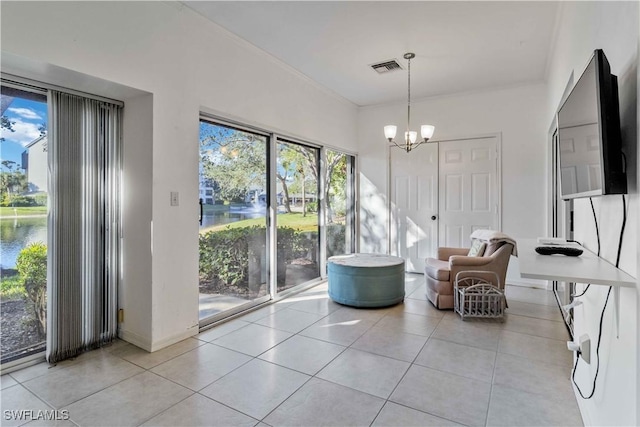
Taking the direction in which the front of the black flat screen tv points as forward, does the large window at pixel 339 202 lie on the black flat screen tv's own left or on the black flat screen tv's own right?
on the black flat screen tv's own right

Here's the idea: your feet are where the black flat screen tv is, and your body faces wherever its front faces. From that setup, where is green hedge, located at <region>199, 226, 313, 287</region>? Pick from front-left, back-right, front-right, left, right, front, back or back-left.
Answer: front-right

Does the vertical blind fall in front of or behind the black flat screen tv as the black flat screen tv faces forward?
in front

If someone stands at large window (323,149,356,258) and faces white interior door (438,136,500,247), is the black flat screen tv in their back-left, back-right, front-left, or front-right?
front-right

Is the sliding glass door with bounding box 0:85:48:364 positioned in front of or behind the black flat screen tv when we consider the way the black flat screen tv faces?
in front

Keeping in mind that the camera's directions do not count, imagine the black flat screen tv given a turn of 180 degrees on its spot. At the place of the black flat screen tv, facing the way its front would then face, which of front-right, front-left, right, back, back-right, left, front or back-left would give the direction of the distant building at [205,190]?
back-left

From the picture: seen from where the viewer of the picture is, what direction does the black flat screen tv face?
facing the viewer and to the left of the viewer

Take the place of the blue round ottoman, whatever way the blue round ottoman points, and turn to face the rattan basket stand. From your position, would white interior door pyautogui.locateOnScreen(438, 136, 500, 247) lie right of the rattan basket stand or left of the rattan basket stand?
left

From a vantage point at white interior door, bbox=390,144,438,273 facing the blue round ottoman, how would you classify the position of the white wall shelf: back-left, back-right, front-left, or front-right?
front-left

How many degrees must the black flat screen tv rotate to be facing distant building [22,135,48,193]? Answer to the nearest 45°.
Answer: approximately 45° to its right

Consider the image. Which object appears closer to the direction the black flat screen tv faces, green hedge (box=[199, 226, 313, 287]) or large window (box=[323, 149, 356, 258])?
the green hedge

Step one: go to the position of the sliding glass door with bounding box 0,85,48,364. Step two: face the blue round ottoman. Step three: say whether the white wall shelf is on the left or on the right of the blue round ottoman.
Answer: right
